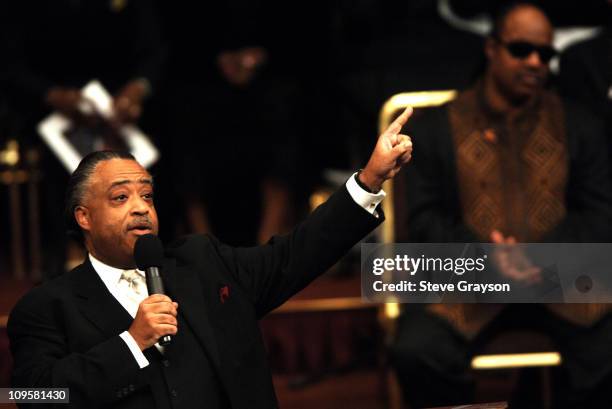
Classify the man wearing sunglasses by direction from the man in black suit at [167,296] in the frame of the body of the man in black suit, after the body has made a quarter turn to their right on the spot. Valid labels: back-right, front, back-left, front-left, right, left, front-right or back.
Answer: back

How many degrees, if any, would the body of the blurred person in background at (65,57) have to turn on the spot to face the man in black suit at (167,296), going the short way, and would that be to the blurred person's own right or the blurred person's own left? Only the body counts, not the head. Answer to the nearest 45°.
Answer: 0° — they already face them

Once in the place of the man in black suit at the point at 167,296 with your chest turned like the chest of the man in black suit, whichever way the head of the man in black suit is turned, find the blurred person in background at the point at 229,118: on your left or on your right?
on your left

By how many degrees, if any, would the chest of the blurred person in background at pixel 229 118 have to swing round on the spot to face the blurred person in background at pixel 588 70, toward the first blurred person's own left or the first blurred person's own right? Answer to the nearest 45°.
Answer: approximately 45° to the first blurred person's own left

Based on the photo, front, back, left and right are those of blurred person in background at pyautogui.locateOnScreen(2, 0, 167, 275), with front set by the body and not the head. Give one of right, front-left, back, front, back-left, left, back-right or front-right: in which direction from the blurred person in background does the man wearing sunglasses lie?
front-left

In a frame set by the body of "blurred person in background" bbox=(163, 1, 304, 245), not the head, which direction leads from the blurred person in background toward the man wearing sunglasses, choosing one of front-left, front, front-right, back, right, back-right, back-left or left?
front-left

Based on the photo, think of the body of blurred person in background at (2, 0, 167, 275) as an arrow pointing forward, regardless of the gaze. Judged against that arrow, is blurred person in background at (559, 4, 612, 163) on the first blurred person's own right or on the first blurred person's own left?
on the first blurred person's own left
